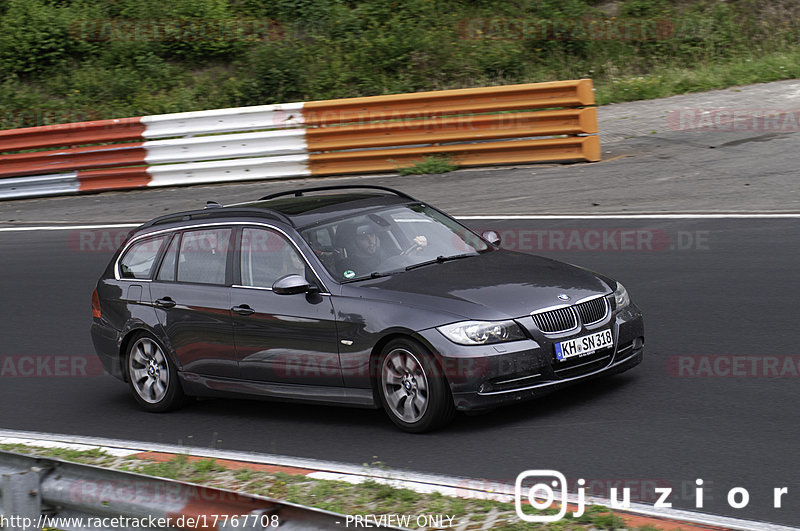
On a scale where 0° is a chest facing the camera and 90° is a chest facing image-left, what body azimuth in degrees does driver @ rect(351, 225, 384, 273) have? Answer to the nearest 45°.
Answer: approximately 315°

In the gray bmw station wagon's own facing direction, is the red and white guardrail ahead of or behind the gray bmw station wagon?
behind

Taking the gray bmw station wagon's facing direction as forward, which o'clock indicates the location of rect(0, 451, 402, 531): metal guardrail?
The metal guardrail is roughly at 2 o'clock from the gray bmw station wagon.

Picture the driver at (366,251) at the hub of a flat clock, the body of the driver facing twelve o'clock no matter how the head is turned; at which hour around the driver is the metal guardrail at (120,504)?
The metal guardrail is roughly at 2 o'clock from the driver.

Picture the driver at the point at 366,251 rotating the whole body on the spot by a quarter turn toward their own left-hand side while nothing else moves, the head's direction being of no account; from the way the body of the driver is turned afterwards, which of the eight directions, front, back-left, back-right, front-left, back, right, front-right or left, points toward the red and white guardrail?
front-left

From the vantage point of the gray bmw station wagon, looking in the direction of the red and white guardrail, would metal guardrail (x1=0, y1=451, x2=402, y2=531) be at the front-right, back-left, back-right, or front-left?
back-left

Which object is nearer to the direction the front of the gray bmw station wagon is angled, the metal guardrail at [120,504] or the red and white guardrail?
the metal guardrail
